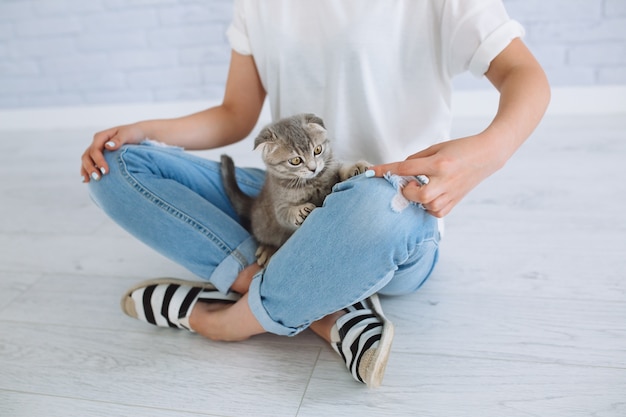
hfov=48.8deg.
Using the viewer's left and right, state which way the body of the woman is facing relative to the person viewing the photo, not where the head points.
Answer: facing the viewer and to the left of the viewer

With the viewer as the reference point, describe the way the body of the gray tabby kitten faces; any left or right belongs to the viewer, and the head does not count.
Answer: facing the viewer and to the right of the viewer
